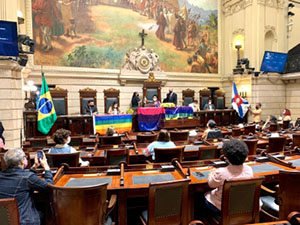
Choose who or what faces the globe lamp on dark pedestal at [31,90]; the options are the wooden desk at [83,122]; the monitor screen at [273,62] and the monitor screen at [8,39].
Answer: the monitor screen at [273,62]

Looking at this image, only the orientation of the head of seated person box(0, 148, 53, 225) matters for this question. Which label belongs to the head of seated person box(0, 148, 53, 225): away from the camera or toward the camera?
away from the camera

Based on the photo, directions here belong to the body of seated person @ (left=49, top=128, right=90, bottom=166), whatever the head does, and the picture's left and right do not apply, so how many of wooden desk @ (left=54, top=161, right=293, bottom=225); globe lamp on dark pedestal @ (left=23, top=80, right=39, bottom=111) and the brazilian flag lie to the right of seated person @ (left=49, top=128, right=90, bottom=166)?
1

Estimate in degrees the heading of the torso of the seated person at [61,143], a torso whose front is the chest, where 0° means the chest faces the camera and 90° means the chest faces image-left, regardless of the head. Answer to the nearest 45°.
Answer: approximately 225°

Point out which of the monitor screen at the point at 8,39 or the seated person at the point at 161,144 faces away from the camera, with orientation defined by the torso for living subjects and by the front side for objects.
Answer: the seated person

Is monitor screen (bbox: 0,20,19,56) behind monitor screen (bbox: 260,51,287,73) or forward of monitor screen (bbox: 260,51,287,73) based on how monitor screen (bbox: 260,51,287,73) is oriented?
forward

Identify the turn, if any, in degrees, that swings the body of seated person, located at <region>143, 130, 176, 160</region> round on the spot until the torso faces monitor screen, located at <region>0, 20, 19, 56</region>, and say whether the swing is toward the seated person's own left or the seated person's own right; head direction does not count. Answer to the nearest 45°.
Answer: approximately 45° to the seated person's own left

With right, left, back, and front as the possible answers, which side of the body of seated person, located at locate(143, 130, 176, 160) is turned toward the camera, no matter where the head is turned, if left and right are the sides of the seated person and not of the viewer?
back

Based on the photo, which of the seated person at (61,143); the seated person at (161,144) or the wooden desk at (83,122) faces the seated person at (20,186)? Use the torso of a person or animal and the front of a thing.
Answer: the wooden desk

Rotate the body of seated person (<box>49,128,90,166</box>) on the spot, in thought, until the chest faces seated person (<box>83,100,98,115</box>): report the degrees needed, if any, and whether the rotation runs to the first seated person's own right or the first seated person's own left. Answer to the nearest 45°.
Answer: approximately 45° to the first seated person's own left
